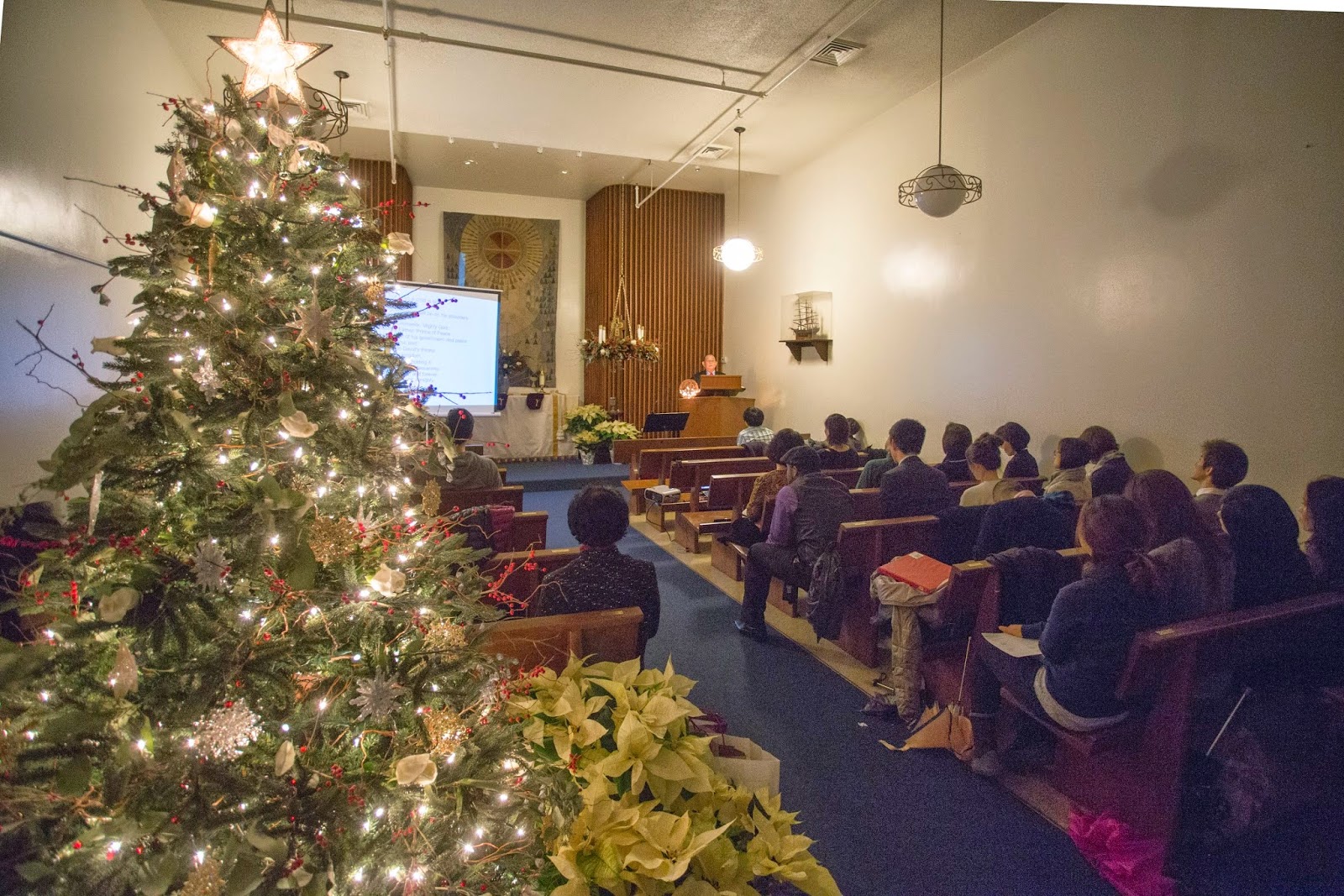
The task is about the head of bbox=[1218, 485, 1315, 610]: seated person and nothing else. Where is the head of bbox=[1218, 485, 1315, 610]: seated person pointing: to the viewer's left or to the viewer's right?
to the viewer's left

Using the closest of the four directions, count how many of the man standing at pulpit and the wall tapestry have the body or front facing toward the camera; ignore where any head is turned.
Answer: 2

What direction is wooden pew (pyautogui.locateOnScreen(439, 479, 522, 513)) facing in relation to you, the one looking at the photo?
facing away from the viewer

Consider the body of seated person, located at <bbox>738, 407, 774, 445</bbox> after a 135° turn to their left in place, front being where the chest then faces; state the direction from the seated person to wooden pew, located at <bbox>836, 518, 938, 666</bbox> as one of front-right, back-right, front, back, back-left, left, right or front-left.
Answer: front-left

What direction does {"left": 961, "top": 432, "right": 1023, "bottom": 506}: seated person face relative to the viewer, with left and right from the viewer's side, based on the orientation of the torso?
facing away from the viewer and to the left of the viewer

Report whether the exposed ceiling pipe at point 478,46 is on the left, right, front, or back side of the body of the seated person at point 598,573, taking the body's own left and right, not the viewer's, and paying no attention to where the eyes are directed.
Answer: front

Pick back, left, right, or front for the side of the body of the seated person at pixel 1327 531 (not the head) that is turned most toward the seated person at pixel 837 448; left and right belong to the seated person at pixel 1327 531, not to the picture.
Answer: front

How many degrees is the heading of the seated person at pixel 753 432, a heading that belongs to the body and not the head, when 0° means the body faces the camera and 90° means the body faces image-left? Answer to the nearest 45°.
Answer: approximately 180°

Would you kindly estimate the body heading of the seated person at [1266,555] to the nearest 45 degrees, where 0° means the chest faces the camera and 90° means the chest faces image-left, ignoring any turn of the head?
approximately 135°

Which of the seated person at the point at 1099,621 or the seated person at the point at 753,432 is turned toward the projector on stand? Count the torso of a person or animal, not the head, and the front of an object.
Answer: the seated person at the point at 1099,621

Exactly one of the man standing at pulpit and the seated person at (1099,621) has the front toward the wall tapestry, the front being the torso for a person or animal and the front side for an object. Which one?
the seated person

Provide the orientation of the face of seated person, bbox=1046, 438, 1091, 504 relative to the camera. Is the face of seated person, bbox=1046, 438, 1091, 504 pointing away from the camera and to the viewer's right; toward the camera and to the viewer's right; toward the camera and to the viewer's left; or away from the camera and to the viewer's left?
away from the camera and to the viewer's left
